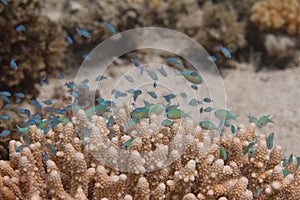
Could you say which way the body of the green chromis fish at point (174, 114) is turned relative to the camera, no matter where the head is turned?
to the viewer's left

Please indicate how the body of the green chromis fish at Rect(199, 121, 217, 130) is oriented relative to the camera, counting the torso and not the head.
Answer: to the viewer's left
